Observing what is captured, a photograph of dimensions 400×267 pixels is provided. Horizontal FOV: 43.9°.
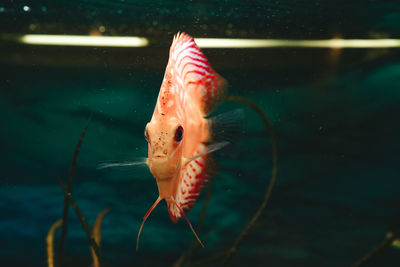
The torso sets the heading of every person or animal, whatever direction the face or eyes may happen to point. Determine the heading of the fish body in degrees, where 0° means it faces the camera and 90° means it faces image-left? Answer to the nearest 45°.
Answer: approximately 45°

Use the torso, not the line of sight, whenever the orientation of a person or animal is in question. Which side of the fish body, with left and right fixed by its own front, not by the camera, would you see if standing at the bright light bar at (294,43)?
back

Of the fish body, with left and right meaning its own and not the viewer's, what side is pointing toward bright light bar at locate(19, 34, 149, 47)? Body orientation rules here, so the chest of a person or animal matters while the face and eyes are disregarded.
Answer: right
